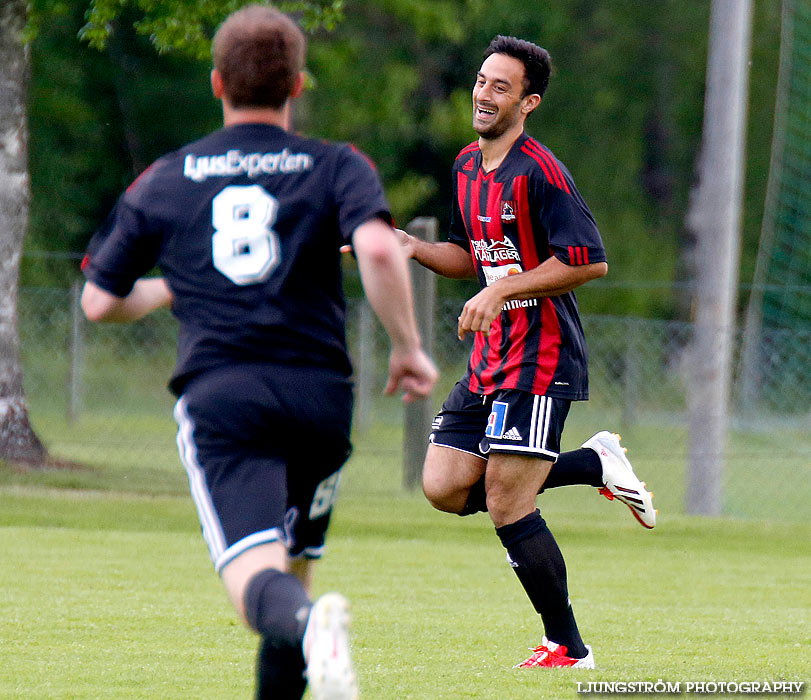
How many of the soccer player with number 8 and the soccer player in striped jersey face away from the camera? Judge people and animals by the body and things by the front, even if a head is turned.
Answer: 1

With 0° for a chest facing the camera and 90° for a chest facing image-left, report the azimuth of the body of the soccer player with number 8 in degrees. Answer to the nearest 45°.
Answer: approximately 180°

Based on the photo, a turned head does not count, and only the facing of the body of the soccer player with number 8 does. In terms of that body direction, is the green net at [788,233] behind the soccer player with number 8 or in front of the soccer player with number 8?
in front

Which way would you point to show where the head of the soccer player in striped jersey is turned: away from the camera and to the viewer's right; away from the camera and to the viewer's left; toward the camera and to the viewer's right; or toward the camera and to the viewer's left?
toward the camera and to the viewer's left

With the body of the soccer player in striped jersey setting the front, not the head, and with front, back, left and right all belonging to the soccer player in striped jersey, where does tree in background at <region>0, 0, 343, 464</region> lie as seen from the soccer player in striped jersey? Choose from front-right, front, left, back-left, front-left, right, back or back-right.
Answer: right

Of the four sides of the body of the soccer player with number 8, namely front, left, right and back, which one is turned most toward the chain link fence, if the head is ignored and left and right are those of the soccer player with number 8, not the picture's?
front

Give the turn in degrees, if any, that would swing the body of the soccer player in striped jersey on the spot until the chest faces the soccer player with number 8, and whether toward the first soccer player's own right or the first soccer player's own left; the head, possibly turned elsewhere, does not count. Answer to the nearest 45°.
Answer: approximately 45° to the first soccer player's own left

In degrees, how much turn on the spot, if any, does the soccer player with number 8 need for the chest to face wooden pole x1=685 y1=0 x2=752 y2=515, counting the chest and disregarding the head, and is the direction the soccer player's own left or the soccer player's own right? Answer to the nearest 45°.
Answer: approximately 45° to the soccer player's own right

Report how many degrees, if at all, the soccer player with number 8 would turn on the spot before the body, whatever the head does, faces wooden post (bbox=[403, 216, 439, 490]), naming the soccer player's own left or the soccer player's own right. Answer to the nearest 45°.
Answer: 0° — they already face it

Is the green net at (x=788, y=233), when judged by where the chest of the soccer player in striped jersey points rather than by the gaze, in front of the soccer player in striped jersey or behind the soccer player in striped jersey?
behind

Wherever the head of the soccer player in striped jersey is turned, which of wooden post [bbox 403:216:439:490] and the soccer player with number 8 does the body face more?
the soccer player with number 8

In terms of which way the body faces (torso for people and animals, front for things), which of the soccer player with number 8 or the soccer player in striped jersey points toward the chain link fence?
the soccer player with number 8

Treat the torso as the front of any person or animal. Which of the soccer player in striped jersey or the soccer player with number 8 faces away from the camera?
the soccer player with number 8

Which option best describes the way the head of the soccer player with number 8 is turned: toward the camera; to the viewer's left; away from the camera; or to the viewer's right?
away from the camera

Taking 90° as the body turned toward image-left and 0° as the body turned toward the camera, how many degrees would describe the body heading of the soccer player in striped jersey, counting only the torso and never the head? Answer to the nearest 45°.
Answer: approximately 45°
